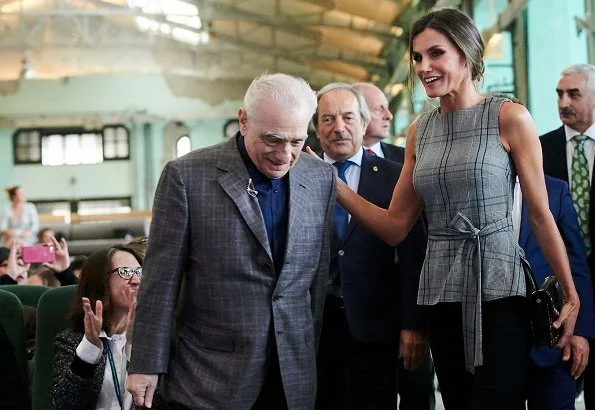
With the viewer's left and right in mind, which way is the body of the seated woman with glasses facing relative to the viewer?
facing the viewer and to the right of the viewer

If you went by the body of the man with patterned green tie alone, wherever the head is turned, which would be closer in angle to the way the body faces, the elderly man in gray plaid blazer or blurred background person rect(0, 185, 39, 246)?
the elderly man in gray plaid blazer

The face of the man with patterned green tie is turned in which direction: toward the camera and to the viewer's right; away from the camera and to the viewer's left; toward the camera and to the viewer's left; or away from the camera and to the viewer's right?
toward the camera and to the viewer's left

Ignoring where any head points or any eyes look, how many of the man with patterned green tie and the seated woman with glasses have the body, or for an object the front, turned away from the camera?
0

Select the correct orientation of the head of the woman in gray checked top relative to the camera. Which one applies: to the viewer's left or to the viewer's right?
to the viewer's left

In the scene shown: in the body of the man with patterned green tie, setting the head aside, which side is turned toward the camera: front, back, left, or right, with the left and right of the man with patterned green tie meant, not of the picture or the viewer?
front
